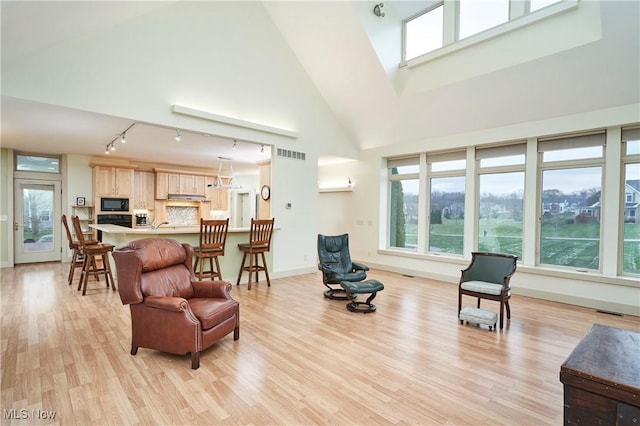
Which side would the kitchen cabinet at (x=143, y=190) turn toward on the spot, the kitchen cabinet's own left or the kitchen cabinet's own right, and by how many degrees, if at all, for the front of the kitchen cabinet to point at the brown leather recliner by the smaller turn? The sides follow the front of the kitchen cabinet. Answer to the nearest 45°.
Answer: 0° — it already faces it

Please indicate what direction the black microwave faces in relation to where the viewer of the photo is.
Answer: facing the viewer

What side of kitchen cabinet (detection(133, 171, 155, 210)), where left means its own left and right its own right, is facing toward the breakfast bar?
front

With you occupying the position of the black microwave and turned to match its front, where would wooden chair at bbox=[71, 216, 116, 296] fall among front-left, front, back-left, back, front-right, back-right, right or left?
front

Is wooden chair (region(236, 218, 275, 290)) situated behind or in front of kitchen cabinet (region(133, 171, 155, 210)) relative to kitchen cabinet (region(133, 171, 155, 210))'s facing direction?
in front

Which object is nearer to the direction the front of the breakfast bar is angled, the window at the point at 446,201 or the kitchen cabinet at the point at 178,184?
the window

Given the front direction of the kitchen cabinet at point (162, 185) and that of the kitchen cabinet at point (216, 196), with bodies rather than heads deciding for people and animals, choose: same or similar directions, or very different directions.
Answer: same or similar directions

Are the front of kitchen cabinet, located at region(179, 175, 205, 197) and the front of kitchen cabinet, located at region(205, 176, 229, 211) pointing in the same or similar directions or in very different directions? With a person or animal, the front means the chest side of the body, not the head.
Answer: same or similar directions

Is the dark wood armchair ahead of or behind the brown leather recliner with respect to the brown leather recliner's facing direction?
ahead

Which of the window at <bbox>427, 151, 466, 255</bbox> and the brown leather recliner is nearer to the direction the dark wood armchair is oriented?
the brown leather recliner

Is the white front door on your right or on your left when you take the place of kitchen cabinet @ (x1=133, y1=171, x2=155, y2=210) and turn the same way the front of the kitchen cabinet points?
on your right

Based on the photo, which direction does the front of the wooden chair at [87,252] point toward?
to the viewer's right

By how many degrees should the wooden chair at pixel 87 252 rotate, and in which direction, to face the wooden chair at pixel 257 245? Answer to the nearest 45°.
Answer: approximately 45° to its right

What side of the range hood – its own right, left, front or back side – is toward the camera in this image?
front

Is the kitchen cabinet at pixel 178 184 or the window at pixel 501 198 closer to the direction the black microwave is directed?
the window

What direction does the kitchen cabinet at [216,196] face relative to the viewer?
toward the camera

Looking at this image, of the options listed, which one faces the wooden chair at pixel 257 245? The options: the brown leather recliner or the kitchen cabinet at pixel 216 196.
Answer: the kitchen cabinet
